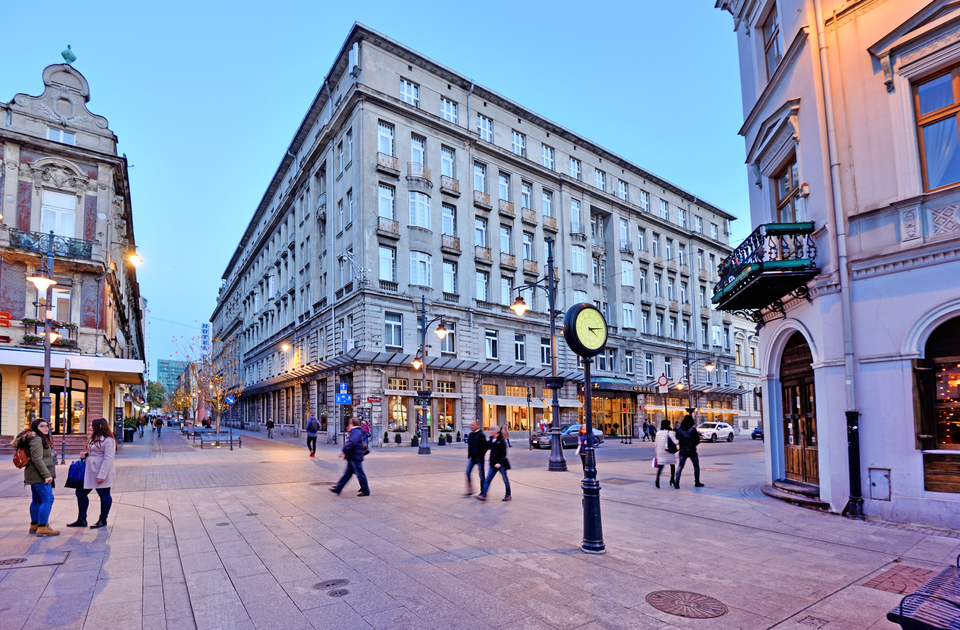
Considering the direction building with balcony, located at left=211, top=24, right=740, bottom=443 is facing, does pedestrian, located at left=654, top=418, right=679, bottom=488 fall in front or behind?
in front

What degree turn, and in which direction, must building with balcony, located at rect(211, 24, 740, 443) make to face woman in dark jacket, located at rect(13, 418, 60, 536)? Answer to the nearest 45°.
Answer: approximately 45° to its right

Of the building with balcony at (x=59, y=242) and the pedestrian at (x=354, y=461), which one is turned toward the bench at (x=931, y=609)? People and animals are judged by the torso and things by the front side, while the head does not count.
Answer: the building with balcony

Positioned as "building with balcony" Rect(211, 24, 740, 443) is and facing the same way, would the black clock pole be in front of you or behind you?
in front

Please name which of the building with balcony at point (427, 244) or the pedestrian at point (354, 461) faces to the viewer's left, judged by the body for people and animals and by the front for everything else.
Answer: the pedestrian

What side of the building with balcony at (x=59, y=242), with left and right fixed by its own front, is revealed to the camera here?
front

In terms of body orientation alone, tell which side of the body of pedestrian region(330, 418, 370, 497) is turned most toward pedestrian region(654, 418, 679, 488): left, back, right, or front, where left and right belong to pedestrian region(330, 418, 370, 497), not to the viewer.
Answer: back

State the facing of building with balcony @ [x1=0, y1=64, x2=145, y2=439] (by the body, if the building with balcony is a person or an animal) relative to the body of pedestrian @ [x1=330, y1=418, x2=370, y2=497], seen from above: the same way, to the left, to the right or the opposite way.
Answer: to the left

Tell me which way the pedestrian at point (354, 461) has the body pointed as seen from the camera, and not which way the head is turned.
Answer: to the viewer's left

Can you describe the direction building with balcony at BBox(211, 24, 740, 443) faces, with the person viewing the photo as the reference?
facing the viewer and to the right of the viewer

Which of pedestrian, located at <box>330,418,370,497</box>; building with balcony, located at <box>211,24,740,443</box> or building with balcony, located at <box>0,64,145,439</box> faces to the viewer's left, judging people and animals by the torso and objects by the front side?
the pedestrian

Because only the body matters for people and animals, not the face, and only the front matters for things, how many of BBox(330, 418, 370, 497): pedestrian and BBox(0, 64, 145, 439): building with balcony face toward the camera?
1

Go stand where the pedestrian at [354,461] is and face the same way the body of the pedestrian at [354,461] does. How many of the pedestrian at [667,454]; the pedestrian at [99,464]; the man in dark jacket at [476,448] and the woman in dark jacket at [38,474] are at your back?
2
